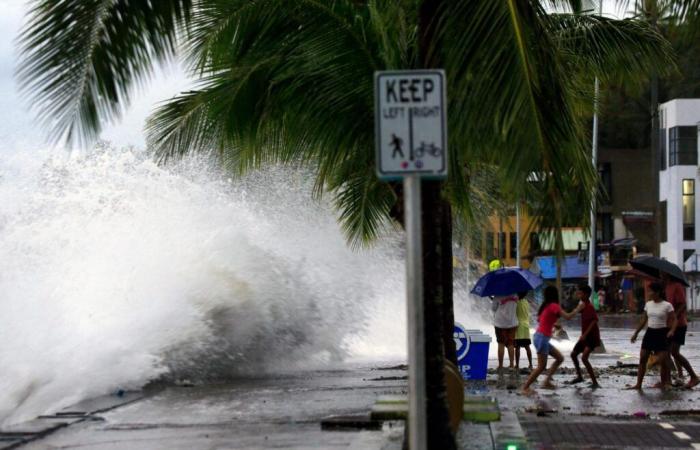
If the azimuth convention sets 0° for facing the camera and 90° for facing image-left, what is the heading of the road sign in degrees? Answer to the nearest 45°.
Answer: approximately 0°

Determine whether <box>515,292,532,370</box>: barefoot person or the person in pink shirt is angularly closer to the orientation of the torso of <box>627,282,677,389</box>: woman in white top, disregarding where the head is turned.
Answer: the person in pink shirt

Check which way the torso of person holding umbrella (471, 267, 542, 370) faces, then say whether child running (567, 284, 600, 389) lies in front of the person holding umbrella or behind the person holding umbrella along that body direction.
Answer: behind

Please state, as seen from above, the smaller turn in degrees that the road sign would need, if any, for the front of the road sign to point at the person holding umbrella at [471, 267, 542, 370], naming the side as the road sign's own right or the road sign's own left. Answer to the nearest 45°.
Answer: approximately 180°

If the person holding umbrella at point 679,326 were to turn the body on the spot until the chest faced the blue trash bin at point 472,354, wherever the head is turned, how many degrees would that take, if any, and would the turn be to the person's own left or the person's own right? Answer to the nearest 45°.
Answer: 0° — they already face it

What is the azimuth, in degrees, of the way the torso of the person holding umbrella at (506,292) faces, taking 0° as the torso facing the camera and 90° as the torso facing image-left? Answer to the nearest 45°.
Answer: approximately 180°

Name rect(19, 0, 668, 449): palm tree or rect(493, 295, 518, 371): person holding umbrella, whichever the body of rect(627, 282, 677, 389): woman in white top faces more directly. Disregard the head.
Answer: the palm tree

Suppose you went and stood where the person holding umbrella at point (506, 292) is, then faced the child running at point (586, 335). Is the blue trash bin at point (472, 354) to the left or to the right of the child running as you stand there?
right
